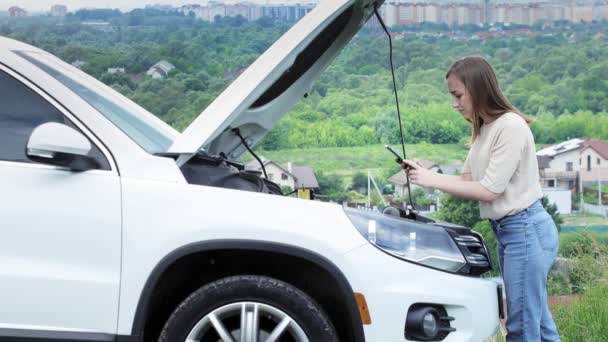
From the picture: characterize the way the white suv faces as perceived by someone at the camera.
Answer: facing to the right of the viewer

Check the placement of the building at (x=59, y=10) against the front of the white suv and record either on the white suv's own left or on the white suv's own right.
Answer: on the white suv's own left

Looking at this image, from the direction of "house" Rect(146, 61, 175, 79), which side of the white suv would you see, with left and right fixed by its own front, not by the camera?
left

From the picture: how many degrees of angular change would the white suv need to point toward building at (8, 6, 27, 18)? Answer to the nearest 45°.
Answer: approximately 90° to its left

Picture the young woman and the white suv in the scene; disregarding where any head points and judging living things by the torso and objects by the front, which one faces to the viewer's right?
the white suv

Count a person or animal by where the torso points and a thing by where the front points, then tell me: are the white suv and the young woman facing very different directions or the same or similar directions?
very different directions

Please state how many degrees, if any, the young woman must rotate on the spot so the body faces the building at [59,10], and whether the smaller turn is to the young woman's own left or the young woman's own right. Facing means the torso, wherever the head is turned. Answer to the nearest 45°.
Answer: approximately 45° to the young woman's own right

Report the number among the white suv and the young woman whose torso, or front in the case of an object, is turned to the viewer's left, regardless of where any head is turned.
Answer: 1

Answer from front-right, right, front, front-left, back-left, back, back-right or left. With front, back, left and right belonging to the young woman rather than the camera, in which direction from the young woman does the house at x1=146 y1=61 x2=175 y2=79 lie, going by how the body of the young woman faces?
front-right

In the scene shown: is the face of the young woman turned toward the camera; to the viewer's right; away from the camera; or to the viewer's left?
to the viewer's left

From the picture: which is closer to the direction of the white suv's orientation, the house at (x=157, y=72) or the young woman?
the young woman

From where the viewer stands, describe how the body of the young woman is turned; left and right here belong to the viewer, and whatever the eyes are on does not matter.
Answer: facing to the left of the viewer

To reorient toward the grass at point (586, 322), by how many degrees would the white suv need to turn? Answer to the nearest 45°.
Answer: approximately 45° to its left
